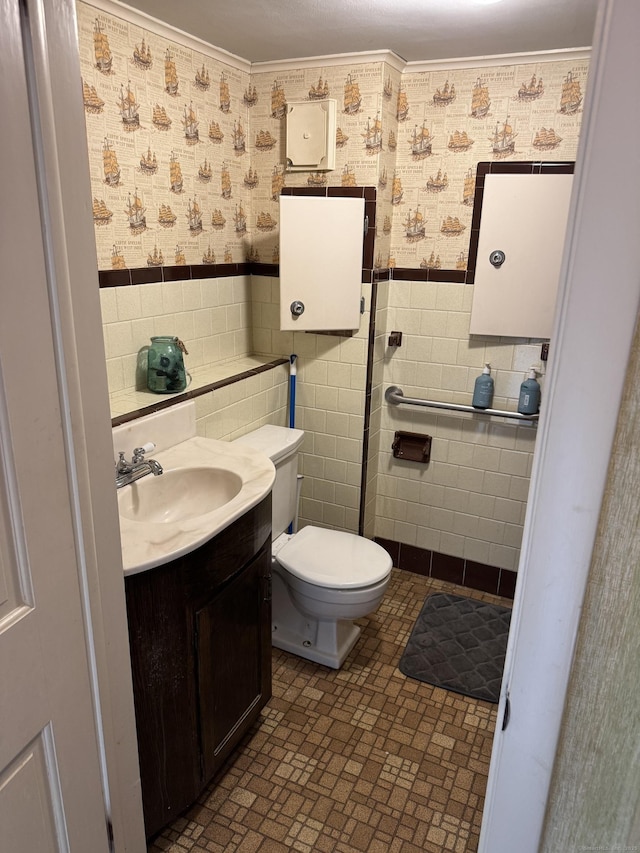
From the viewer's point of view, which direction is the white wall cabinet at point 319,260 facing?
toward the camera

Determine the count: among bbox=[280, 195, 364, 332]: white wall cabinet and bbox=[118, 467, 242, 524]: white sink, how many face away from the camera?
0

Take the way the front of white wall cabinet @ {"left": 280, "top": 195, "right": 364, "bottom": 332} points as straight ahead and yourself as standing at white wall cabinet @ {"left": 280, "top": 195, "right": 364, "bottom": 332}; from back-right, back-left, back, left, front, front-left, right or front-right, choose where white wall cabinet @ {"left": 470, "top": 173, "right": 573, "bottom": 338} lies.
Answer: left

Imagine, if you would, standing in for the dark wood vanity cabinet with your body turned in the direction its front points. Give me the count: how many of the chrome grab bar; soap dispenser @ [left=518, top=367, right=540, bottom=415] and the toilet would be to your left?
3

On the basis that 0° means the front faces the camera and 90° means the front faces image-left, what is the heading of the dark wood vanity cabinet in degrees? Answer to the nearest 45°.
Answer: approximately 315°

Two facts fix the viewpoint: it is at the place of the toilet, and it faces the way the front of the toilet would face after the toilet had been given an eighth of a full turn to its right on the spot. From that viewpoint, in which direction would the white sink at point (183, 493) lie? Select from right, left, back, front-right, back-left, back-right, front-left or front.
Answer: front-right

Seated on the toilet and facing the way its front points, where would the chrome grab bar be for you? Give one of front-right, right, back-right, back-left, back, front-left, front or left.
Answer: left

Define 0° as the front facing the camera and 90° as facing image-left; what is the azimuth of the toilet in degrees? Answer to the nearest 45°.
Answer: approximately 315°

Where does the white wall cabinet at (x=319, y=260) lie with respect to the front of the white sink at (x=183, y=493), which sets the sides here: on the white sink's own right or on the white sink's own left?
on the white sink's own left

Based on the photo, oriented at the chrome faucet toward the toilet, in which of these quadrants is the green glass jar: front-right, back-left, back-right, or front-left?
front-left

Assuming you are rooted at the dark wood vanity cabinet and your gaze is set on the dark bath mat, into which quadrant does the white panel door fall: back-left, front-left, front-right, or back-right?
back-right
